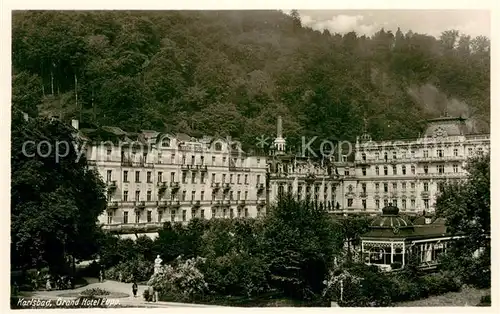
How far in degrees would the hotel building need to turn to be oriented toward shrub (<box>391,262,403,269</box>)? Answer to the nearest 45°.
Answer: approximately 45° to its left

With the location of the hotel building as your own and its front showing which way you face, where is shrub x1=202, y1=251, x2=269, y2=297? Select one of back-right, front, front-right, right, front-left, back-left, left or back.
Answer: front

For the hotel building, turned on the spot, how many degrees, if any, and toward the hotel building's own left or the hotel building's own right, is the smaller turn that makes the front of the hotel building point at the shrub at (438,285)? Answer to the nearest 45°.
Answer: approximately 45° to the hotel building's own left

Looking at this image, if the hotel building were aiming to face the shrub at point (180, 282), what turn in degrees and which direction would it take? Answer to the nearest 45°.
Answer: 0° — it already faces it

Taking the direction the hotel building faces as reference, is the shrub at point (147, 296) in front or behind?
in front

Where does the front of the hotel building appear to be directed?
toward the camera

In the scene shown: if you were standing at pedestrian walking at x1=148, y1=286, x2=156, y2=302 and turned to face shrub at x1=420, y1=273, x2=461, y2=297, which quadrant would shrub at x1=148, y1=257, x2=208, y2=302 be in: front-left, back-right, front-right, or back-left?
front-left

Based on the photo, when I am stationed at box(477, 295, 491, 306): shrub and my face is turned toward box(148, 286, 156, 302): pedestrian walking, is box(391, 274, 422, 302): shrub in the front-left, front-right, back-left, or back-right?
front-right

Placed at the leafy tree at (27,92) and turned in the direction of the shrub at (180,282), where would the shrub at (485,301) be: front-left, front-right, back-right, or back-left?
front-left

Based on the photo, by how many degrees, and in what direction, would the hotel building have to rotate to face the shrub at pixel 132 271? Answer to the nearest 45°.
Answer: approximately 45° to its right

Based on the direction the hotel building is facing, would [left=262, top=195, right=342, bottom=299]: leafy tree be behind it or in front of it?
in front

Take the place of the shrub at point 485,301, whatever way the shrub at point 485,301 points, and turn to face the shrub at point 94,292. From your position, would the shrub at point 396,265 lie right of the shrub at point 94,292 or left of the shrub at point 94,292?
right
